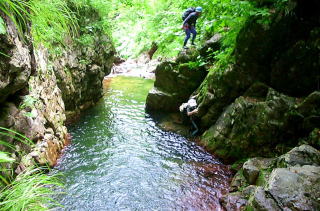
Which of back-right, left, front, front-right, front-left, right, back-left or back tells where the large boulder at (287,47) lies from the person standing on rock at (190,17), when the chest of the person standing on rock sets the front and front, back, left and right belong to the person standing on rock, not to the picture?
front-right

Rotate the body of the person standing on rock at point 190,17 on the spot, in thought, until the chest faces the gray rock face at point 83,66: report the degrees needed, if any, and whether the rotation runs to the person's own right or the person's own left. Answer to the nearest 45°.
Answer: approximately 180°

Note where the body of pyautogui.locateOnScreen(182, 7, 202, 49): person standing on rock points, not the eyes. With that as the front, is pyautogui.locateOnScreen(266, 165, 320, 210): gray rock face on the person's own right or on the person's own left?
on the person's own right

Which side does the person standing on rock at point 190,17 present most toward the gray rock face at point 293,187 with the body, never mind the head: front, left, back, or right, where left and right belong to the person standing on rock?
right

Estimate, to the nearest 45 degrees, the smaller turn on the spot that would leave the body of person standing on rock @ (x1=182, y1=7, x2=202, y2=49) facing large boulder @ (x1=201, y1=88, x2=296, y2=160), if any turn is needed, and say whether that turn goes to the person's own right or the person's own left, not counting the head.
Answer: approximately 45° to the person's own right

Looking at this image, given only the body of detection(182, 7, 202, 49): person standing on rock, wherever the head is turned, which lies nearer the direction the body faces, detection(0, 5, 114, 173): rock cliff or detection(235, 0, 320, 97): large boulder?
the large boulder

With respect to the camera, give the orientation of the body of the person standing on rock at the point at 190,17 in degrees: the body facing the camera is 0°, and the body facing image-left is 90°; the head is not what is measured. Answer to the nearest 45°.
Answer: approximately 270°
